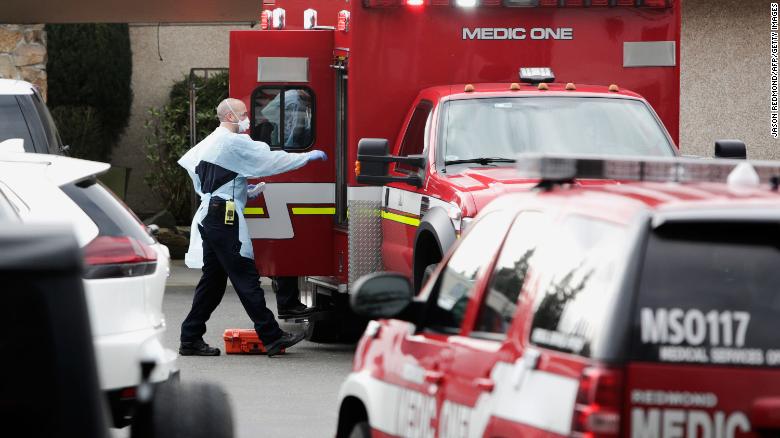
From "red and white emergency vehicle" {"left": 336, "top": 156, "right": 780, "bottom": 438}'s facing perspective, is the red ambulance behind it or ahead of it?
ahead

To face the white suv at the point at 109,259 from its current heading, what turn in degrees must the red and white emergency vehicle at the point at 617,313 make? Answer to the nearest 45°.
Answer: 0° — it already faces it

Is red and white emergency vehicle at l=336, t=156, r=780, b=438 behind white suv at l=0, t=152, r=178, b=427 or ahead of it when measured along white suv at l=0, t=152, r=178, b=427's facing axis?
behind

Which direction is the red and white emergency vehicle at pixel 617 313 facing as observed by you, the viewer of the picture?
facing away from the viewer and to the left of the viewer

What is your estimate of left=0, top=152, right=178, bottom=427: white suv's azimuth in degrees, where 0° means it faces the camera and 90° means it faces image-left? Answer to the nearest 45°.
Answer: approximately 135°

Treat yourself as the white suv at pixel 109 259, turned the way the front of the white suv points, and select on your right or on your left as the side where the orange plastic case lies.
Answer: on your right

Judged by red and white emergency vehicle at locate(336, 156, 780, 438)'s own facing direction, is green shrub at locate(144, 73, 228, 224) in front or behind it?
in front
